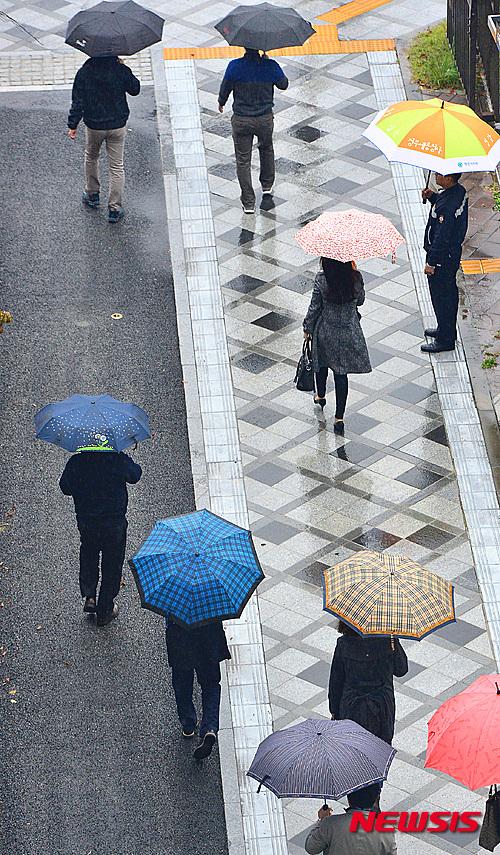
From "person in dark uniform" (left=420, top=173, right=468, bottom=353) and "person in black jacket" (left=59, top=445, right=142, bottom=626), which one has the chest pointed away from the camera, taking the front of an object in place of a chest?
the person in black jacket

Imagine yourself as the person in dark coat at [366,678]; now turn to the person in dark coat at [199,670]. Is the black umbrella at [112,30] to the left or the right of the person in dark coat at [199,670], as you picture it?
right

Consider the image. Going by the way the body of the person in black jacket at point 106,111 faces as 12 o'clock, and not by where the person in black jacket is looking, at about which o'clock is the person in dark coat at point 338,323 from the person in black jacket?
The person in dark coat is roughly at 5 o'clock from the person in black jacket.

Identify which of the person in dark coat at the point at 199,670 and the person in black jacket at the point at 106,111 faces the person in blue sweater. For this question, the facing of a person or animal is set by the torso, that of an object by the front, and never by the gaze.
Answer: the person in dark coat

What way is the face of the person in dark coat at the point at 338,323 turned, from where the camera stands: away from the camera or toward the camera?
away from the camera

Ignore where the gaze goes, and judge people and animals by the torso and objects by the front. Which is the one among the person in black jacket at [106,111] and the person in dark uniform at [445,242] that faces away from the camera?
the person in black jacket

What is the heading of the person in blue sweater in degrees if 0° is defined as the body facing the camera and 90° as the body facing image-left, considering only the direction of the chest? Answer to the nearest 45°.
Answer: approximately 180°

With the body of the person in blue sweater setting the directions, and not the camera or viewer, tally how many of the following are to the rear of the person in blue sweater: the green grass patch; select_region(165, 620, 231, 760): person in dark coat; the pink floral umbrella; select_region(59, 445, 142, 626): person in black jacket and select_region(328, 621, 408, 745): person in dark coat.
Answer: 4

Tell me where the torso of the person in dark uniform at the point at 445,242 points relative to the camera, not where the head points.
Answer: to the viewer's left

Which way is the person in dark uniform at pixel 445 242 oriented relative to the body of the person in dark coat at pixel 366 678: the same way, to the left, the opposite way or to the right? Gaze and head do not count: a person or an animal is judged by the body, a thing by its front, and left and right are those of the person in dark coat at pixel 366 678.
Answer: to the left

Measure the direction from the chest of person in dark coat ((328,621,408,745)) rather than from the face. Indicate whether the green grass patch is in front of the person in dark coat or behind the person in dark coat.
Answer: in front

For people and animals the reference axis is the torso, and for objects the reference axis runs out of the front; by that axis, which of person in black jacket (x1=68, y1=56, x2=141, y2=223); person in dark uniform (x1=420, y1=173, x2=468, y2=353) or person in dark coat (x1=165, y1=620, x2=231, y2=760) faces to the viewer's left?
person in dark uniform (x1=420, y1=173, x2=468, y2=353)

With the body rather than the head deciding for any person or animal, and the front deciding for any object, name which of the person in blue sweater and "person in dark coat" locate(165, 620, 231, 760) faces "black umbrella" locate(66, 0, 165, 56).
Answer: the person in dark coat

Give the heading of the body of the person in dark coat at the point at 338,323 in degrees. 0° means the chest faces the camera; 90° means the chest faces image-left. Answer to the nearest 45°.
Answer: approximately 180°

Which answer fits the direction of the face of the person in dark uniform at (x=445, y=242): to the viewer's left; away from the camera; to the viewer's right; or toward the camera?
to the viewer's left

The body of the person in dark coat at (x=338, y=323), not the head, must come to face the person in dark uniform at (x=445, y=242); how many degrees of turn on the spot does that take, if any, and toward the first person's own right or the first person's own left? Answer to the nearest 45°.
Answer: approximately 45° to the first person's own right

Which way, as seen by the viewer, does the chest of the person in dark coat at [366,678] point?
away from the camera

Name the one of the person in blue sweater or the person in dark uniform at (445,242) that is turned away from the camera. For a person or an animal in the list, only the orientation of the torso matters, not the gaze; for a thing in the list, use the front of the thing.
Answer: the person in blue sweater

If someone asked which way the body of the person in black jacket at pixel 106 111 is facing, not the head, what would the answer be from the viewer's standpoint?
away from the camera
